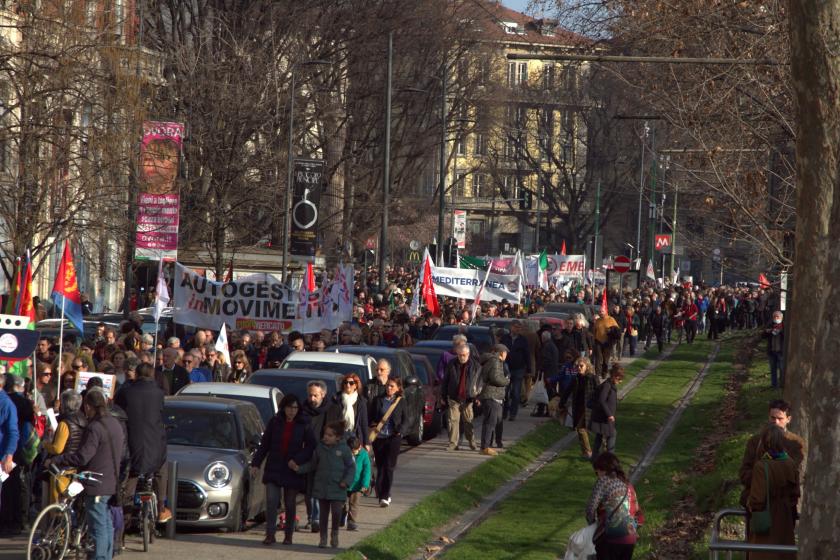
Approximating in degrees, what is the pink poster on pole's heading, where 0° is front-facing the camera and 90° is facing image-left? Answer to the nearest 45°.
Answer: approximately 0°

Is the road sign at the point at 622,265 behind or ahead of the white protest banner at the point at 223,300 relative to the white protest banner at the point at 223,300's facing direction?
behind

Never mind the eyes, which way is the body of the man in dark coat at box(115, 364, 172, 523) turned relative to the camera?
away from the camera

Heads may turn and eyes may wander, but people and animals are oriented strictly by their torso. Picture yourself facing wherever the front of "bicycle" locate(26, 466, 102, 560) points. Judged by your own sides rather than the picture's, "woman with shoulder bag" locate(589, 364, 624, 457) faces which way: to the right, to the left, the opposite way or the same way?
to the left

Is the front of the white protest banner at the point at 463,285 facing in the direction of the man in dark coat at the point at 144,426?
yes

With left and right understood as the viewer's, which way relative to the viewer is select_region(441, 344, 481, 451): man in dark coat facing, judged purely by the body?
facing the viewer

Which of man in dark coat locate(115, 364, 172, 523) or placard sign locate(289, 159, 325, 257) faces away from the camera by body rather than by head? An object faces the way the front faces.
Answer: the man in dark coat

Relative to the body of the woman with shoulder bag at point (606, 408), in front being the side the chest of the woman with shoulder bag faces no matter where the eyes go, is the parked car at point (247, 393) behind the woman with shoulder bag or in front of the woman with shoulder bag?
behind

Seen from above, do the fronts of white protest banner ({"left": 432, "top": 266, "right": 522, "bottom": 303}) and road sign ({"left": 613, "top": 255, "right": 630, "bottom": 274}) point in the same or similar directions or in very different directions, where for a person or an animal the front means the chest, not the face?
same or similar directions

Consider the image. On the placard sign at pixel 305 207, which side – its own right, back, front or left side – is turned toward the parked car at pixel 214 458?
front

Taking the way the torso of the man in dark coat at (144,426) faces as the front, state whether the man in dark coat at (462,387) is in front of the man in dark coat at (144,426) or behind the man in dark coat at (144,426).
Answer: in front

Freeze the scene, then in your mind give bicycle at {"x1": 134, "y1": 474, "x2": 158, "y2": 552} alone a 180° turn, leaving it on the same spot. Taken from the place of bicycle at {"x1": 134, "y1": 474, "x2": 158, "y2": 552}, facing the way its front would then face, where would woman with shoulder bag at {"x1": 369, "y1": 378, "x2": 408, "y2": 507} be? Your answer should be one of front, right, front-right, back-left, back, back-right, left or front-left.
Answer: back-left

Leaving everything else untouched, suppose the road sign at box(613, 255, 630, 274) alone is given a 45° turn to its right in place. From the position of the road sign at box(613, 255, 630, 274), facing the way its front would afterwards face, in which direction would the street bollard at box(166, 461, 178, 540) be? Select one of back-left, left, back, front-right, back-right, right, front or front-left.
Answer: front-left

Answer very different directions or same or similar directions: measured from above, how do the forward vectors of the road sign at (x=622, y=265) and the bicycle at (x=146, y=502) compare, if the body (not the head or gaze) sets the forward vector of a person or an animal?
very different directions

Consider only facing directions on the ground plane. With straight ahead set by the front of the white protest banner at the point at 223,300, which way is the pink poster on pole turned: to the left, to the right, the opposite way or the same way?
the same way
